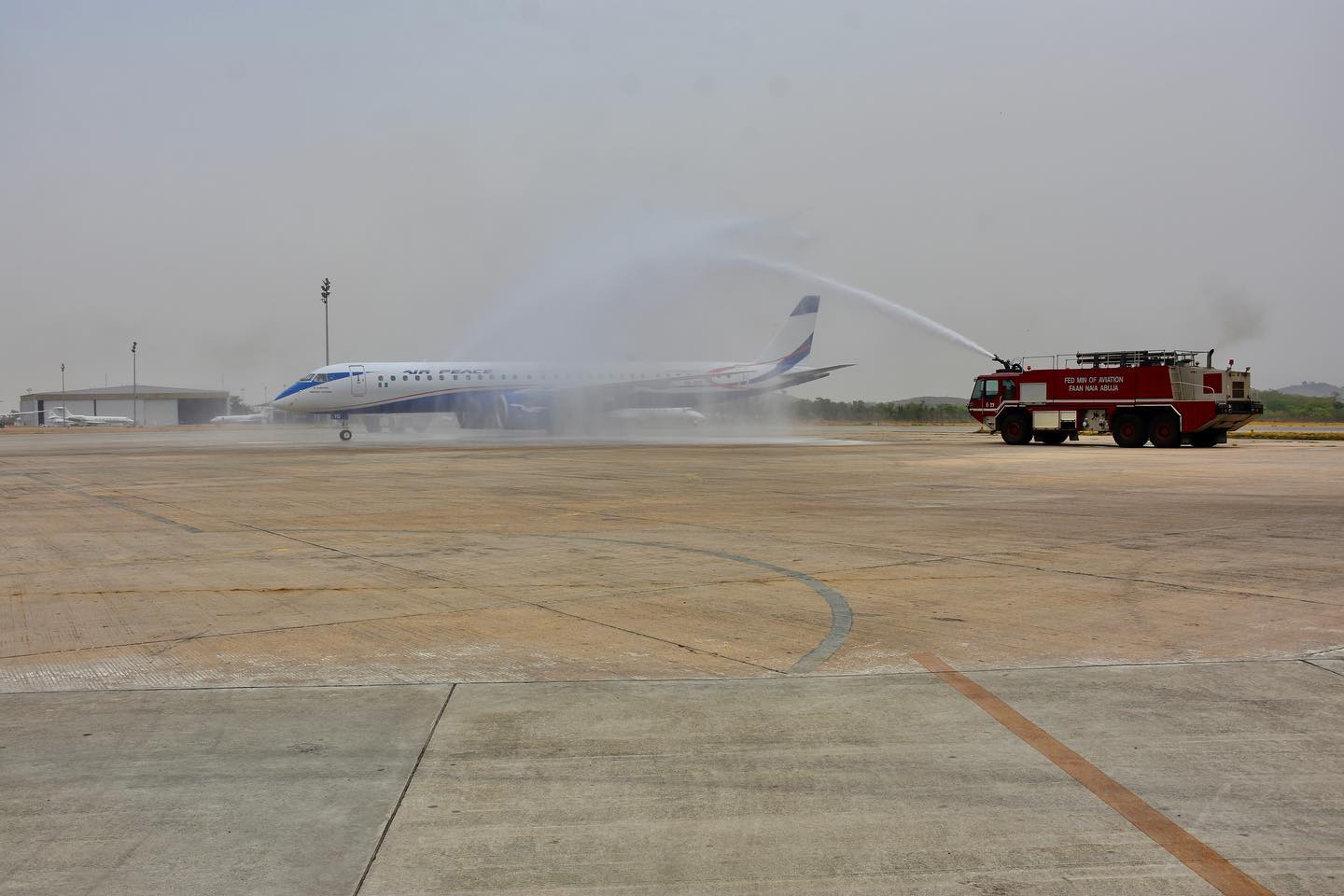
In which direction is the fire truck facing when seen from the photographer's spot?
facing away from the viewer and to the left of the viewer
